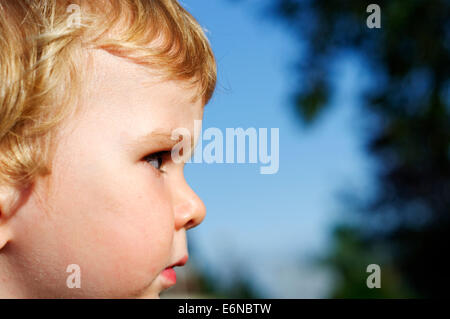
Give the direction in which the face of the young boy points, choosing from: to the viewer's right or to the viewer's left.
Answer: to the viewer's right
